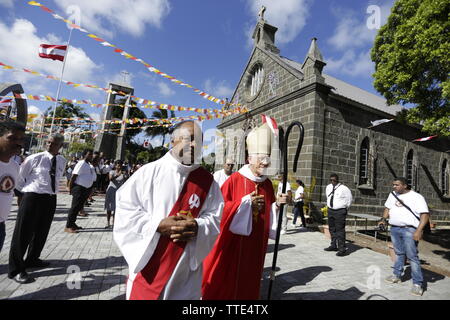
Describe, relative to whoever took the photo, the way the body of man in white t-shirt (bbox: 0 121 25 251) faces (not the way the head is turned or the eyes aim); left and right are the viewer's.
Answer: facing the viewer and to the right of the viewer

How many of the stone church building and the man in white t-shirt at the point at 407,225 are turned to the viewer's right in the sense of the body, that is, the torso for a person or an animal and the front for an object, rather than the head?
0

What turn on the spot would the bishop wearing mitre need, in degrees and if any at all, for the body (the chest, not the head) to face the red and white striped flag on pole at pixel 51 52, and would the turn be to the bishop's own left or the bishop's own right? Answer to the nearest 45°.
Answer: approximately 180°

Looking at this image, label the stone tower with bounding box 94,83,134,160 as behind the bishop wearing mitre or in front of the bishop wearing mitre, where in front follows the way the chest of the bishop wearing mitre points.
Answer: behind

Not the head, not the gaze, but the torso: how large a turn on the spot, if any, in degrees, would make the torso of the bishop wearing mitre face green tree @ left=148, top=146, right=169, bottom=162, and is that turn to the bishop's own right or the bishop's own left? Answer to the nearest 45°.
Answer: approximately 180°

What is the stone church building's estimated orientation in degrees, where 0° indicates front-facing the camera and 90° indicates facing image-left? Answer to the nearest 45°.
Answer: approximately 45°

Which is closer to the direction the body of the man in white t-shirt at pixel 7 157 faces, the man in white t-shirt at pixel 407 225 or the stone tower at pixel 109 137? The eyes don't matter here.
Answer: the man in white t-shirt

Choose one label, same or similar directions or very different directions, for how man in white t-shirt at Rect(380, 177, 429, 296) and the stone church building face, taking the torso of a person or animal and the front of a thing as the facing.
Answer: same or similar directions

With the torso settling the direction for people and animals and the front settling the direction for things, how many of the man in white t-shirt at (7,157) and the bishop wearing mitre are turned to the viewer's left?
0

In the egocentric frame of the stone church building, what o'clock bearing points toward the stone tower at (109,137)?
The stone tower is roughly at 2 o'clock from the stone church building.
